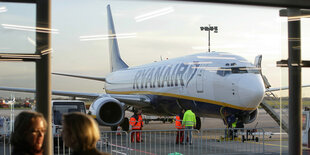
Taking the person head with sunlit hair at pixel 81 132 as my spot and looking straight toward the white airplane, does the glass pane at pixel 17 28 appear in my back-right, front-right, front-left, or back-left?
front-left

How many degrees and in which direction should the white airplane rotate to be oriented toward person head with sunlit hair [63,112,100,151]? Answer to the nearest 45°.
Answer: approximately 45° to its right

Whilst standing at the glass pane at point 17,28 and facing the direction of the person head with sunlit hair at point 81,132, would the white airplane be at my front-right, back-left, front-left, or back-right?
back-left

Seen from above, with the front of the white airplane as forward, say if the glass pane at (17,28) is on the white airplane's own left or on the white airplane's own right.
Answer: on the white airplane's own right

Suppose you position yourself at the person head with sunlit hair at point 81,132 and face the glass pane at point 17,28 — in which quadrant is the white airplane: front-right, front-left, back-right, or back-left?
front-right

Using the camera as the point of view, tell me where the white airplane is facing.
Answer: facing the viewer and to the right of the viewer

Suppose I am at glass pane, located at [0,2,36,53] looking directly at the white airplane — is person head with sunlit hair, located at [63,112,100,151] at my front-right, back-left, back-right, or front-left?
back-right
